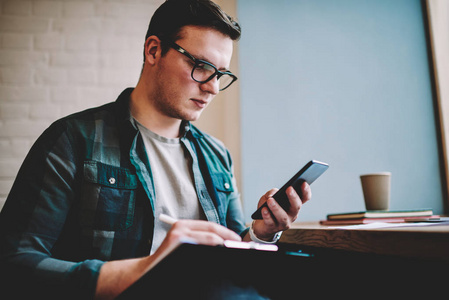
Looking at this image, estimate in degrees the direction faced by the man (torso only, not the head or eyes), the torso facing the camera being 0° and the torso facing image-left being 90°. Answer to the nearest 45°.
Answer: approximately 315°
